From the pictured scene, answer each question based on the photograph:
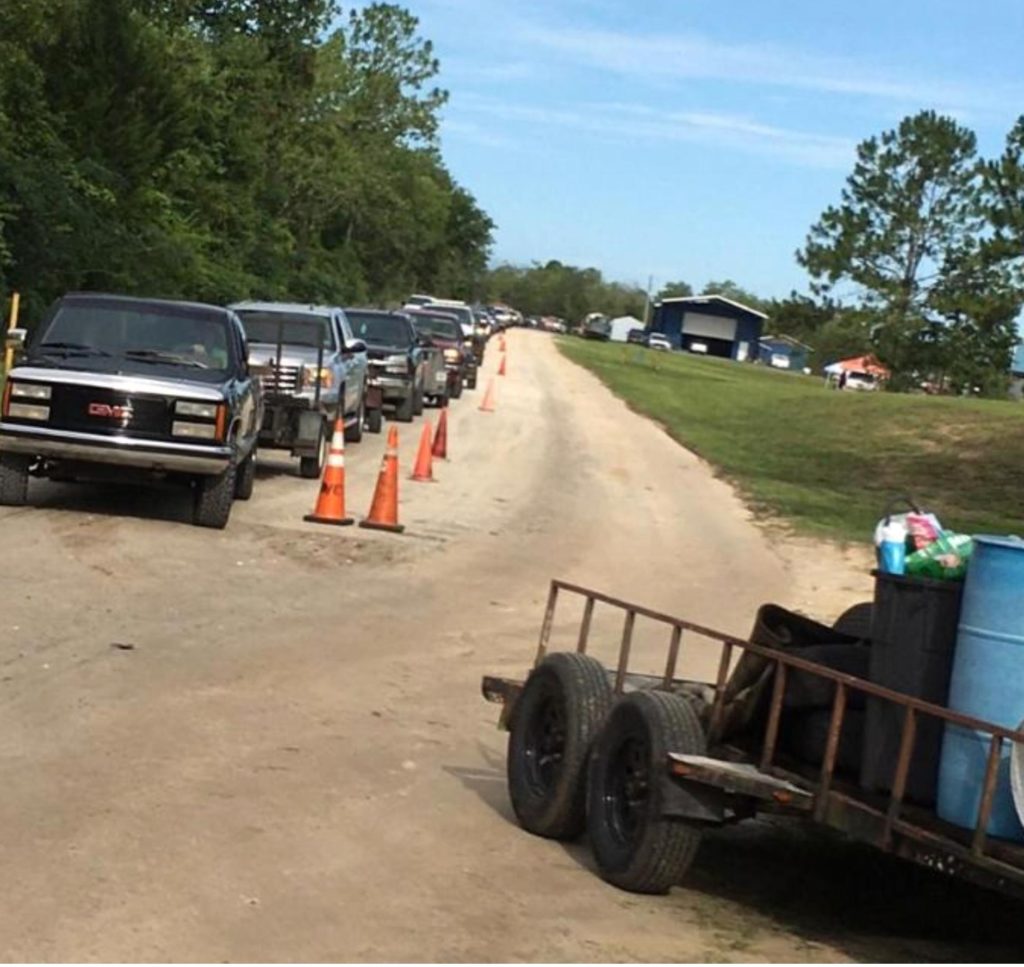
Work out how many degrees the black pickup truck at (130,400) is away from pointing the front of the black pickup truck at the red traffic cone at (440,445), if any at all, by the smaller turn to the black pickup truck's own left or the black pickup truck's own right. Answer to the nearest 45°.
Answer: approximately 135° to the black pickup truck's own left

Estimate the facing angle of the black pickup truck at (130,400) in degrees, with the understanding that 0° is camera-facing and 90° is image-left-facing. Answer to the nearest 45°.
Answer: approximately 0°
